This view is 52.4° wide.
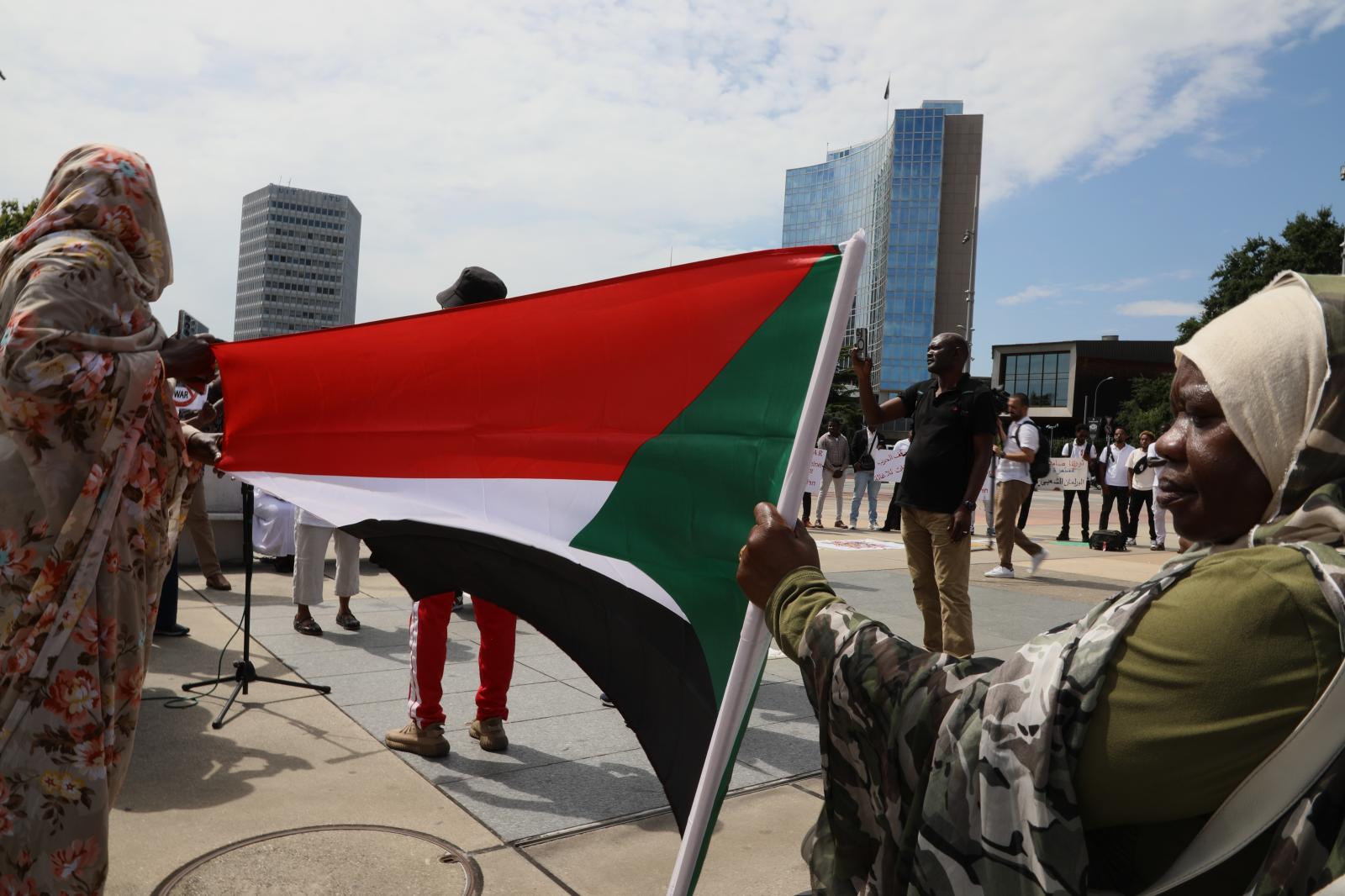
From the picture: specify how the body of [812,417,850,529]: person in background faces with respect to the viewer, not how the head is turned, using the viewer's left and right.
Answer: facing the viewer

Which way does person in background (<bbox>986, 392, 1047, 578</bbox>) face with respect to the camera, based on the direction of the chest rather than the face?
to the viewer's left

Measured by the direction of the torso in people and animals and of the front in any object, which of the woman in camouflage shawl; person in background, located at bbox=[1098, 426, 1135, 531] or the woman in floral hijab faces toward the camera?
the person in background

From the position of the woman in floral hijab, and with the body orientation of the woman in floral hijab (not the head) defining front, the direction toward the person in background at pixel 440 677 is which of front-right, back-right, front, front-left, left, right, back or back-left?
front

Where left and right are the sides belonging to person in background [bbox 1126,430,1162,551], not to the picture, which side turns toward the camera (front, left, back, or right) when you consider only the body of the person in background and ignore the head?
front

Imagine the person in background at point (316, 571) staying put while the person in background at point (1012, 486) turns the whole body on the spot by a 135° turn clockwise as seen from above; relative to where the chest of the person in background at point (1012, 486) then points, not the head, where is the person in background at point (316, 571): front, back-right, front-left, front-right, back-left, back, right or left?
back

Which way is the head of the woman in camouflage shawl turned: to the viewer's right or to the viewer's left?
to the viewer's left

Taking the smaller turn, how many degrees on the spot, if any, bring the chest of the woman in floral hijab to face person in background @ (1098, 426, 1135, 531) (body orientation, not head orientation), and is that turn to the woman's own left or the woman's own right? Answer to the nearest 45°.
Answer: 0° — they already face them

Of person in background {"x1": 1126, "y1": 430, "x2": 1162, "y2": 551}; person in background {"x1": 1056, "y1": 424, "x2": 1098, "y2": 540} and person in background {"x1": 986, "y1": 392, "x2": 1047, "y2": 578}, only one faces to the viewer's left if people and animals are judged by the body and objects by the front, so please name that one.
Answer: person in background {"x1": 986, "y1": 392, "x2": 1047, "y2": 578}

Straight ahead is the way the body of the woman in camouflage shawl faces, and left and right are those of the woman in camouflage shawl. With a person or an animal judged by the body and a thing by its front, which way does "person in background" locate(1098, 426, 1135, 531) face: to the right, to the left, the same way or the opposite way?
to the left
